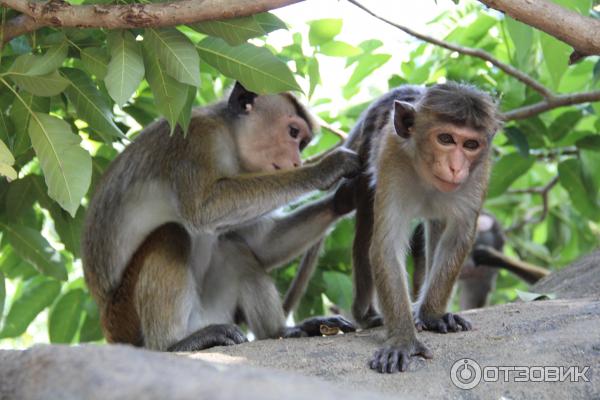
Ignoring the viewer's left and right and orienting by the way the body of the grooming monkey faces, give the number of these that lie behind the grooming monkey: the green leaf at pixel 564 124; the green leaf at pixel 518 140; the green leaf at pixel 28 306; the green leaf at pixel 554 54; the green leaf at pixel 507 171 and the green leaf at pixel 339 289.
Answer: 1

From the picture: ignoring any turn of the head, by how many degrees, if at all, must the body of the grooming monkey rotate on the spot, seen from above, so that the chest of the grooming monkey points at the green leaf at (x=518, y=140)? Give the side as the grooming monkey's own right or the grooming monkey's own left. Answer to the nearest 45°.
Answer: approximately 45° to the grooming monkey's own left

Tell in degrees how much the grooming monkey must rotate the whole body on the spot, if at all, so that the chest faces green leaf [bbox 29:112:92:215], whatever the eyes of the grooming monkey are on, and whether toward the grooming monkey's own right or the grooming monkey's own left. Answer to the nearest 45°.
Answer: approximately 135° to the grooming monkey's own right

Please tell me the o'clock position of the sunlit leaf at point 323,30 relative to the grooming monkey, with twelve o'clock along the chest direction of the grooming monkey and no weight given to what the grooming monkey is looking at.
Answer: The sunlit leaf is roughly at 10 o'clock from the grooming monkey.

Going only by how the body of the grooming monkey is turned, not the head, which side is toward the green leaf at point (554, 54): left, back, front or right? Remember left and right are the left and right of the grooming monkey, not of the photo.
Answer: front

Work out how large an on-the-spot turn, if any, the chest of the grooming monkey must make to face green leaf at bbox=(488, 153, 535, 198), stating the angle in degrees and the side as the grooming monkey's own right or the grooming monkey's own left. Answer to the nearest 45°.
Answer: approximately 45° to the grooming monkey's own left

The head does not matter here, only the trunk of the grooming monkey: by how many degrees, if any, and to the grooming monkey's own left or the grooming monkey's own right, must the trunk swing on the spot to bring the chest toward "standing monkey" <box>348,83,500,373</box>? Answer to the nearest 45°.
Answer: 0° — it already faces it

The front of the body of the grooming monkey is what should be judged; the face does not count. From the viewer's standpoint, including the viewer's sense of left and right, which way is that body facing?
facing to the right of the viewer
